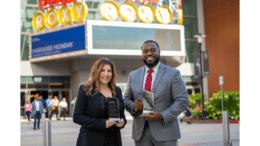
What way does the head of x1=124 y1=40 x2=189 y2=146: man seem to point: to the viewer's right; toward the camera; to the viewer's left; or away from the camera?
toward the camera

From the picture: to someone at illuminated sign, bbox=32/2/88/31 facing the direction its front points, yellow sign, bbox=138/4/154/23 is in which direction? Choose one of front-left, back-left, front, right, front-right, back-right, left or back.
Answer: back-left

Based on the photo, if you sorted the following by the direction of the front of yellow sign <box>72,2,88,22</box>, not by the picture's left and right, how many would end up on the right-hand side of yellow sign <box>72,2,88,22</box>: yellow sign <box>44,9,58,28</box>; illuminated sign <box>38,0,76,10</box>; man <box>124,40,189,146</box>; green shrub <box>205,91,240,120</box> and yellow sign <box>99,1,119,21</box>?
2

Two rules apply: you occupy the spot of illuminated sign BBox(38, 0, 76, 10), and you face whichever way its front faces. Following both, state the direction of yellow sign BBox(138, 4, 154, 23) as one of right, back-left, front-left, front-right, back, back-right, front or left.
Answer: back-left

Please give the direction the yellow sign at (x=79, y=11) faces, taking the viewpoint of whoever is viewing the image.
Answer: facing the viewer and to the left of the viewer

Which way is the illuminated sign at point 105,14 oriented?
toward the camera

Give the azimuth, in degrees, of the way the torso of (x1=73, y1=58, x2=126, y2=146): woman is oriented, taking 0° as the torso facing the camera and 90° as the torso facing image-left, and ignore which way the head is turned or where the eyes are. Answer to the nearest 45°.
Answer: approximately 315°

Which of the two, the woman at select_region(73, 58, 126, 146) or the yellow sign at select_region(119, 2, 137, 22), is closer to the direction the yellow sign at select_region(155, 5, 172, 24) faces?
the woman

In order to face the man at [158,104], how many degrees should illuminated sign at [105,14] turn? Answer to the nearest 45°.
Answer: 0° — it already faces them

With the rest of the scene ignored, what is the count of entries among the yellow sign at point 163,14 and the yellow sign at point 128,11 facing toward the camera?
2

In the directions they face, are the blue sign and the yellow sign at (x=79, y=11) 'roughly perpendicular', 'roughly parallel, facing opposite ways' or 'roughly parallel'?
roughly parallel

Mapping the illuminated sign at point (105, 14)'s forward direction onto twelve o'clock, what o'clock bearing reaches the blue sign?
The blue sign is roughly at 3 o'clock from the illuminated sign.

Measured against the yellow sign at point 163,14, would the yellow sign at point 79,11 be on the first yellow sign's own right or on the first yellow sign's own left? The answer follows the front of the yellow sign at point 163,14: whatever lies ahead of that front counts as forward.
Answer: on the first yellow sign's own right

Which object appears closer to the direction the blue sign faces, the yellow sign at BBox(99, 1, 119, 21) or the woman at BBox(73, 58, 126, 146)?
the woman

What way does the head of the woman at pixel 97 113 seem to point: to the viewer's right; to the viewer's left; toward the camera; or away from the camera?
toward the camera

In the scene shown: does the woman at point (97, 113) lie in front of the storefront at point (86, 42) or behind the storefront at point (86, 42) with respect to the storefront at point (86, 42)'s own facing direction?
in front
